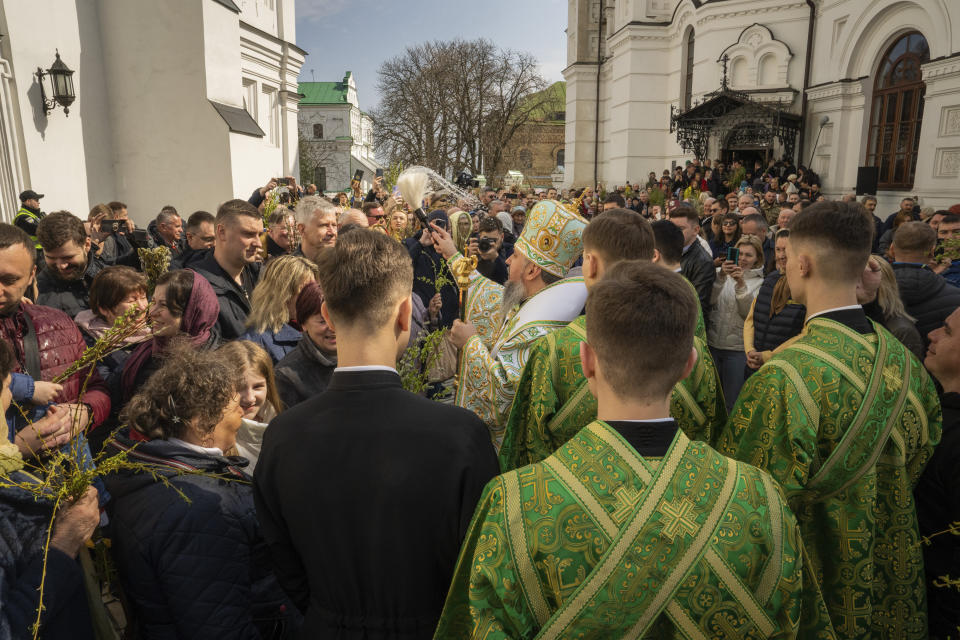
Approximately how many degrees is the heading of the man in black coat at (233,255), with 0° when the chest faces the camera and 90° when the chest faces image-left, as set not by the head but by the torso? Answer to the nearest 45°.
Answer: approximately 315°

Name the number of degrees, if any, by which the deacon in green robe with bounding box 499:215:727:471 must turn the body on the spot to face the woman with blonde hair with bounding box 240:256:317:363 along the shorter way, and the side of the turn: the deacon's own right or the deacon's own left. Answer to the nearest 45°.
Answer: approximately 45° to the deacon's own left

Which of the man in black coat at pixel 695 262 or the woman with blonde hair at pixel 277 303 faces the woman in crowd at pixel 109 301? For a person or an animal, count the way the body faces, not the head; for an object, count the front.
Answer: the man in black coat

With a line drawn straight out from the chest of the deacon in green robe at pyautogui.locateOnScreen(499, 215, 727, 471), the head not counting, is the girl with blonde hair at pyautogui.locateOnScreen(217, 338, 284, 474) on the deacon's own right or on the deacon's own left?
on the deacon's own left

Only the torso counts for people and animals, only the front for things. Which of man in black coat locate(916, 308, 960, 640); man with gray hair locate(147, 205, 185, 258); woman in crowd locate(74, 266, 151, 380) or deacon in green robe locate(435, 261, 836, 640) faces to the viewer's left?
the man in black coat

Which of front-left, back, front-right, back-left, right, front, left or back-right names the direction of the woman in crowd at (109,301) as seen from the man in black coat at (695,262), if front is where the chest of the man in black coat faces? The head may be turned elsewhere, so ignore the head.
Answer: front

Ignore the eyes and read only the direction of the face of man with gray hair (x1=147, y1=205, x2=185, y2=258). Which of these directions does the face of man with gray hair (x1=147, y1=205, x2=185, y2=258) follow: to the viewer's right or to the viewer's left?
to the viewer's right

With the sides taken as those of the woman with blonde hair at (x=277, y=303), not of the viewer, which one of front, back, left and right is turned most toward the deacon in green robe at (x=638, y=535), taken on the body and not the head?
right

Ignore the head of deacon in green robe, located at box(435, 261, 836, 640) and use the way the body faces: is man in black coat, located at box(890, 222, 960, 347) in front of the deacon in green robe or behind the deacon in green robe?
in front

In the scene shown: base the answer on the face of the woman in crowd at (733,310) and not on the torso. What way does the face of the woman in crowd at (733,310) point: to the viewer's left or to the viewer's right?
to the viewer's left

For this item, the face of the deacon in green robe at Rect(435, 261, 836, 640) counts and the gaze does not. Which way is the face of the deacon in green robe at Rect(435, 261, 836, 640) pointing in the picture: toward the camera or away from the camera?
away from the camera

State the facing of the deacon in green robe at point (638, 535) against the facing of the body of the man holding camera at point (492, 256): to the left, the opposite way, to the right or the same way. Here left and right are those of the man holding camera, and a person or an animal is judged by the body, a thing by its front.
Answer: the opposite way

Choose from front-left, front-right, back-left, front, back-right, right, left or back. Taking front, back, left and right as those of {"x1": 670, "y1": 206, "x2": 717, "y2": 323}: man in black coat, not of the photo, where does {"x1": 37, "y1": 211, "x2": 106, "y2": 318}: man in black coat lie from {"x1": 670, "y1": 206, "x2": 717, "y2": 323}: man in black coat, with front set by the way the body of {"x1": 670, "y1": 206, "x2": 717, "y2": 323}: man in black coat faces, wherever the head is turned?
front

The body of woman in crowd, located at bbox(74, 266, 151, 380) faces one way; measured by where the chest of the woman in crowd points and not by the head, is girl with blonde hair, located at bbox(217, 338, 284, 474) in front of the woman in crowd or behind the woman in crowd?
in front

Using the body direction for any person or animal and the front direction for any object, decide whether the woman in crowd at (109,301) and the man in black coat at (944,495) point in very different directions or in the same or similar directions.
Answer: very different directions

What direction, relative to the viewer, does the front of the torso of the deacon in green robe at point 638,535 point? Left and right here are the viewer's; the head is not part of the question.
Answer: facing away from the viewer

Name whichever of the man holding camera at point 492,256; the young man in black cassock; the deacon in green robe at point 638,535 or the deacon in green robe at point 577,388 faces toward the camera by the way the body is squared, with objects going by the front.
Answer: the man holding camera

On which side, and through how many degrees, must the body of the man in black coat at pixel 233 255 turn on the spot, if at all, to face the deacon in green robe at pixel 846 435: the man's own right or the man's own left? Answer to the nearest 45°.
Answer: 0° — they already face them
